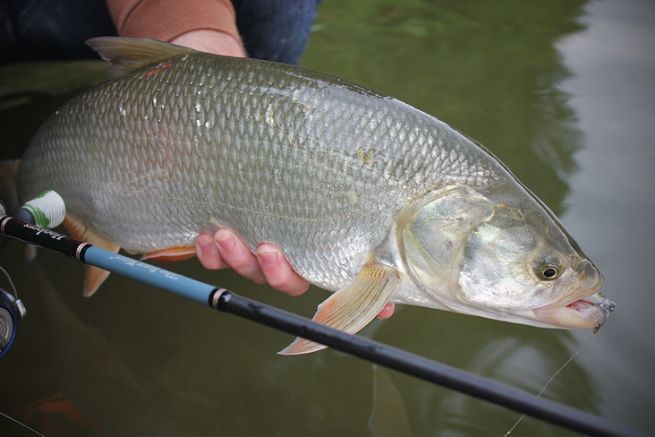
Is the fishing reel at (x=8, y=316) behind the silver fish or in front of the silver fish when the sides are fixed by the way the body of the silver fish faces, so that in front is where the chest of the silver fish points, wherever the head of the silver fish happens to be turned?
behind

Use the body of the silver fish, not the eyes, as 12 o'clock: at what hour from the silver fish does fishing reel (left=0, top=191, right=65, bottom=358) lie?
The fishing reel is roughly at 6 o'clock from the silver fish.

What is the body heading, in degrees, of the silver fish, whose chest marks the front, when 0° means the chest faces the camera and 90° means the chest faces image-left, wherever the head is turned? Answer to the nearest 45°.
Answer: approximately 270°
